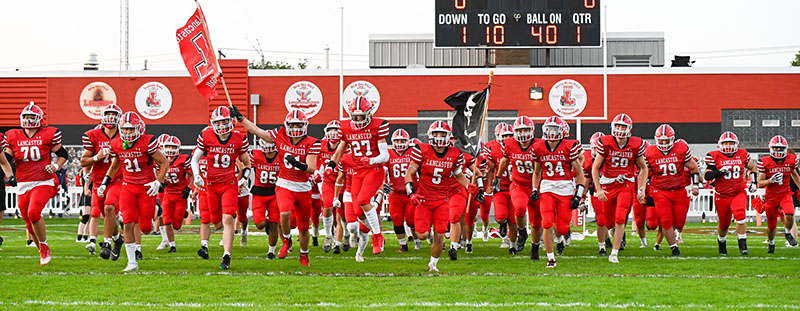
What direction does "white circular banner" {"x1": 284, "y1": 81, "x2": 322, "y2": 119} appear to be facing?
toward the camera

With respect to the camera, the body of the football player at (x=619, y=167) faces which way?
toward the camera

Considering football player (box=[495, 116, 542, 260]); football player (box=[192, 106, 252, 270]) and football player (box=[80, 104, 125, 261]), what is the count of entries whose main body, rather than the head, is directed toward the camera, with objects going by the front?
3

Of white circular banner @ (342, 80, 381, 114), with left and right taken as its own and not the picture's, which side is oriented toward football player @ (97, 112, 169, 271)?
front

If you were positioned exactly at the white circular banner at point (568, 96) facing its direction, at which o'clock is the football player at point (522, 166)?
The football player is roughly at 12 o'clock from the white circular banner.

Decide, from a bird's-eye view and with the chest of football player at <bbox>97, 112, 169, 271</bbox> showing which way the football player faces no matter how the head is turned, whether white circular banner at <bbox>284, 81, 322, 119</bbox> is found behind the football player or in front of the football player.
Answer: behind

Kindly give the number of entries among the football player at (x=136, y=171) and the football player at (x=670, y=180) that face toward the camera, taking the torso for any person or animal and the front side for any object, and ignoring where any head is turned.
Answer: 2

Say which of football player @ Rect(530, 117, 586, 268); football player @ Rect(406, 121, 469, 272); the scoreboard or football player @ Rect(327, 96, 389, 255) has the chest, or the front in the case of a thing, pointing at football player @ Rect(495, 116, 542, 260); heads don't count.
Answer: the scoreboard

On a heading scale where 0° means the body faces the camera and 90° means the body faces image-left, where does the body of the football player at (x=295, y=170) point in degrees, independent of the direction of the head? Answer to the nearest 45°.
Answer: approximately 0°

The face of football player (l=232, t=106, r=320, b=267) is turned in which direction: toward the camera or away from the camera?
toward the camera

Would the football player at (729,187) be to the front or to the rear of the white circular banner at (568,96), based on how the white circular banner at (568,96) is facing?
to the front

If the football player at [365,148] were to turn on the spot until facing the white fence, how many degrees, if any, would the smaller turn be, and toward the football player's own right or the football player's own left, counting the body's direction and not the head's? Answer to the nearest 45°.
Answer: approximately 135° to the football player's own right

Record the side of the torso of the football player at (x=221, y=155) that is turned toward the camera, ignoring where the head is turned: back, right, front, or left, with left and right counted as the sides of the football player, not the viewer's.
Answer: front

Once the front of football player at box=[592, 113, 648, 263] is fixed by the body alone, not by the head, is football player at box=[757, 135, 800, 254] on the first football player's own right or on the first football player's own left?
on the first football player's own left

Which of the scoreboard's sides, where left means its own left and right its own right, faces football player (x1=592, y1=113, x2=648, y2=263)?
front
